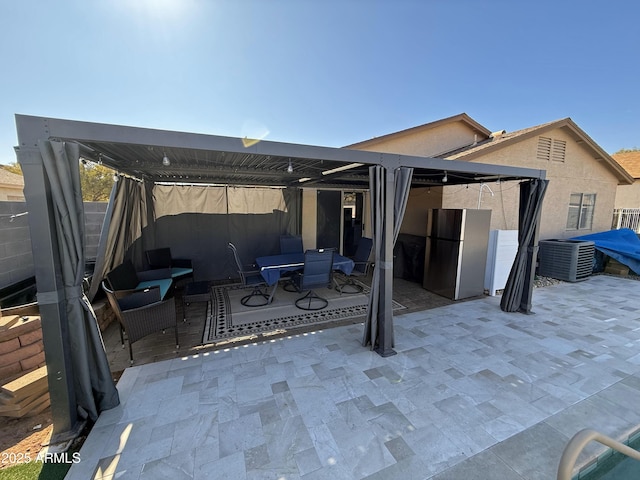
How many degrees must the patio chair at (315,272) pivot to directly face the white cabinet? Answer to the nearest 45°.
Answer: approximately 135° to its right

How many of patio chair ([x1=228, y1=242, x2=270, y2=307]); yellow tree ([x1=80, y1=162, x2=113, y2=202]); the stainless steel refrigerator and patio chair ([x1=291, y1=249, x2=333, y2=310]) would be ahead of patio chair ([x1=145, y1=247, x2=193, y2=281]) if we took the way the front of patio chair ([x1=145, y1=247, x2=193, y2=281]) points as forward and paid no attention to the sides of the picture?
3

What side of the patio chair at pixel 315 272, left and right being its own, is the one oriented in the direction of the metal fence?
right

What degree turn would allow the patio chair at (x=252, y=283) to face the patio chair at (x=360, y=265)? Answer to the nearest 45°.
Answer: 0° — it already faces it

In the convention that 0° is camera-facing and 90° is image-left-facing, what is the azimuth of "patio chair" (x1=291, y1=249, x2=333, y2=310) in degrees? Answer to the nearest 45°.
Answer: approximately 135°

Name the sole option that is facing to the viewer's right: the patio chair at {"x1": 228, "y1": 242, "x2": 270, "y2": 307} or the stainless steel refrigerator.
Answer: the patio chair

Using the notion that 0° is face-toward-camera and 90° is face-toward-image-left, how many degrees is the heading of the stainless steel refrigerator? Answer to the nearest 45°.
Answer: approximately 45°

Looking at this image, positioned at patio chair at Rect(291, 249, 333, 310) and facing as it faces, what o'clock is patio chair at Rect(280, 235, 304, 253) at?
patio chair at Rect(280, 235, 304, 253) is roughly at 1 o'clock from patio chair at Rect(291, 249, 333, 310).

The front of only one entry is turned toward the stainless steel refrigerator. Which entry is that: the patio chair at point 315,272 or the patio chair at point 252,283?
the patio chair at point 252,283

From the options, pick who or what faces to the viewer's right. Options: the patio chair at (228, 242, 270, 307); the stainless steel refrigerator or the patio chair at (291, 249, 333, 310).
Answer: the patio chair at (228, 242, 270, 307)

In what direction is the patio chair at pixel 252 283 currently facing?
to the viewer's right
